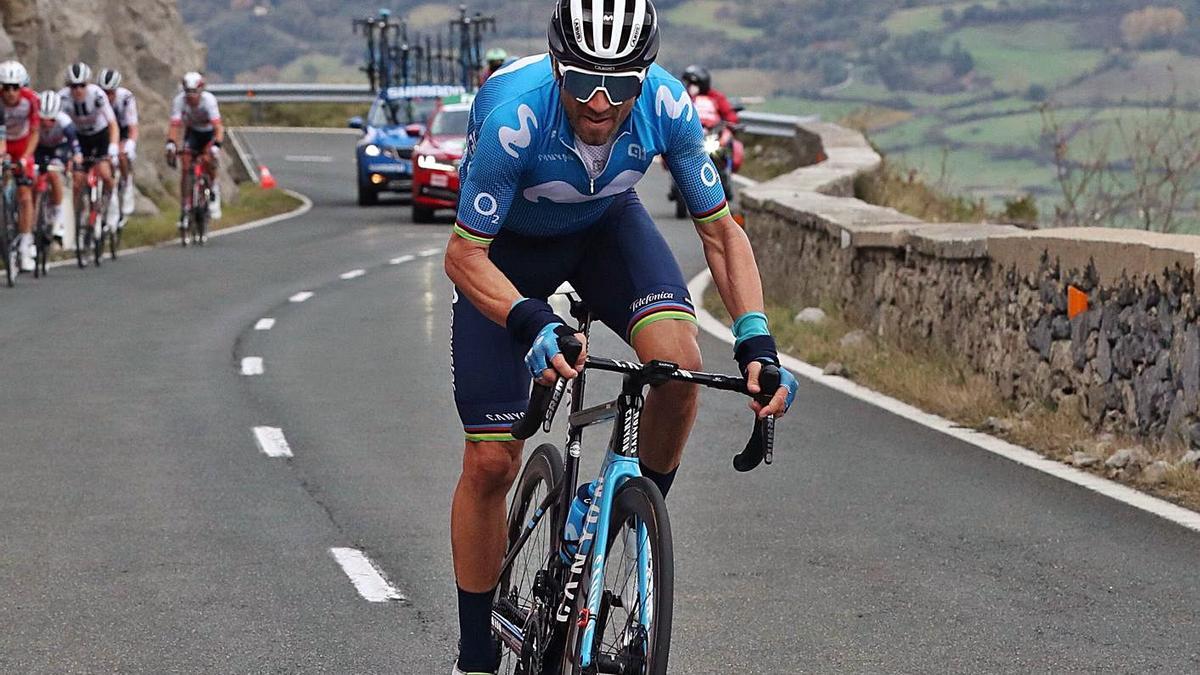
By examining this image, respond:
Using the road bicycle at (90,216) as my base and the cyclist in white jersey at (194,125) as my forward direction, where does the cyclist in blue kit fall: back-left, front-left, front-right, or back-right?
back-right

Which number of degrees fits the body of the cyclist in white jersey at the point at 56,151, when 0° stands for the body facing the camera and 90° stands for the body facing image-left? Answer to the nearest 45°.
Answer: approximately 0°

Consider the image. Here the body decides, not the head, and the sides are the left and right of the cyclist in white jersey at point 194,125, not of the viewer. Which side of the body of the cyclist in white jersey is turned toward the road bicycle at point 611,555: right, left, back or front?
front

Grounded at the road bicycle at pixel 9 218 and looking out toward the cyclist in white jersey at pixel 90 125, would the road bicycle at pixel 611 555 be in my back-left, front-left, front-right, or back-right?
back-right

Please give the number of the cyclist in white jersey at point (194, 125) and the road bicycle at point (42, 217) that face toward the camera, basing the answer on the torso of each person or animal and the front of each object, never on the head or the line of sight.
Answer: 2

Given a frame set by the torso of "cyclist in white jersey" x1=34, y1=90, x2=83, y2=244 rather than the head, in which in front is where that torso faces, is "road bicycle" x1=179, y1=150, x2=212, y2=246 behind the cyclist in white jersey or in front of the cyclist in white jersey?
behind

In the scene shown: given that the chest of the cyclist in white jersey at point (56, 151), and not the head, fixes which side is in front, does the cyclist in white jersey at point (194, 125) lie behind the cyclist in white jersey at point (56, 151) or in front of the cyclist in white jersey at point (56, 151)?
behind
